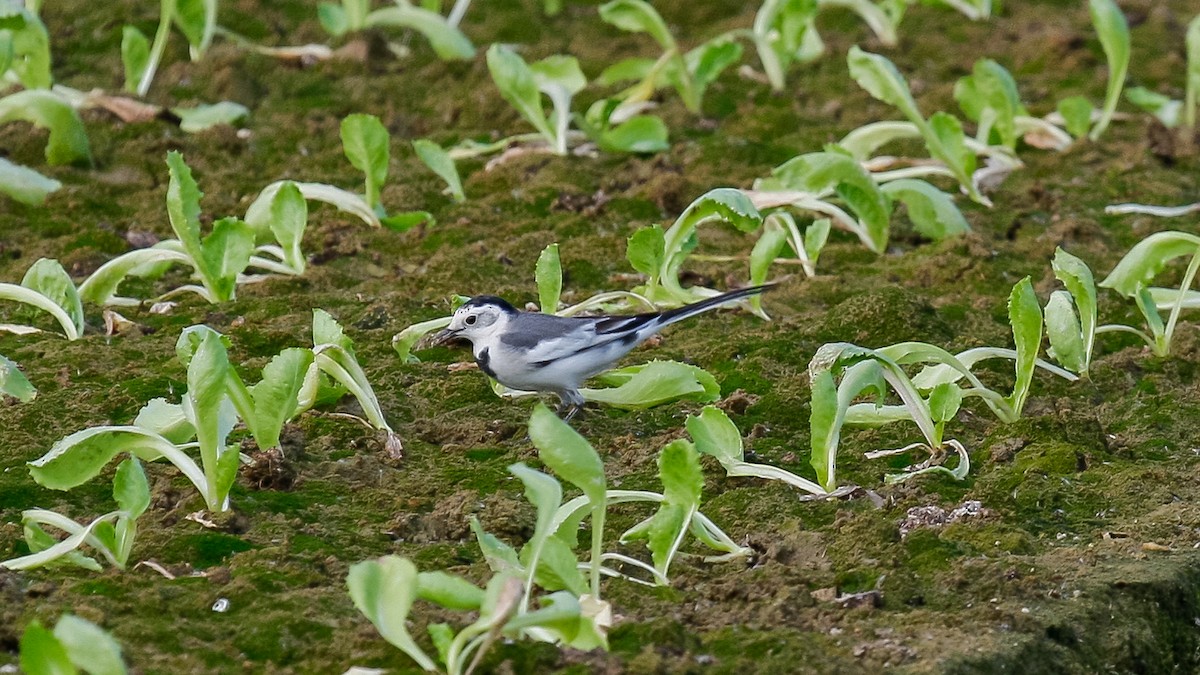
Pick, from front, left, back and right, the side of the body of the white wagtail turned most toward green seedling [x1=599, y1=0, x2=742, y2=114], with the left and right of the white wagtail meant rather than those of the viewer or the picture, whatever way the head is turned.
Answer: right

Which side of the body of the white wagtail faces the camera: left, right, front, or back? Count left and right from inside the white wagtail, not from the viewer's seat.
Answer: left

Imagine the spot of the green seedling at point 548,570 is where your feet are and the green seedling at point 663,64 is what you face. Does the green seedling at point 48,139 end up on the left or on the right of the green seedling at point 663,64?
left

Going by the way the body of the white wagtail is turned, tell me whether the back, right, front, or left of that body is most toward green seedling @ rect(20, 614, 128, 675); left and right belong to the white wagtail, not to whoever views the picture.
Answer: left

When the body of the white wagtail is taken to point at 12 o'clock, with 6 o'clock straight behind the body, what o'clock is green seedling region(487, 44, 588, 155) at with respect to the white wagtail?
The green seedling is roughly at 3 o'clock from the white wagtail.

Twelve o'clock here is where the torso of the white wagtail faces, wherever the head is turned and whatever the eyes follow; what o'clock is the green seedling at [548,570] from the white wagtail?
The green seedling is roughly at 9 o'clock from the white wagtail.

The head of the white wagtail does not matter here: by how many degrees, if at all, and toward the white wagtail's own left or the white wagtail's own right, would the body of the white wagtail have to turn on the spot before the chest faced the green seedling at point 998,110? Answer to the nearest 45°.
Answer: approximately 135° to the white wagtail's own right

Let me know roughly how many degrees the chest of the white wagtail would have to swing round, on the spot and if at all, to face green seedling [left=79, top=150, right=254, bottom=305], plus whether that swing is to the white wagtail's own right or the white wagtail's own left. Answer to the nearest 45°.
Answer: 0° — it already faces it

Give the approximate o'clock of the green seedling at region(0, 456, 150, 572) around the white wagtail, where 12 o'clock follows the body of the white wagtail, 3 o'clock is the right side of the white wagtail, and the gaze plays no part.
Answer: The green seedling is roughly at 10 o'clock from the white wagtail.

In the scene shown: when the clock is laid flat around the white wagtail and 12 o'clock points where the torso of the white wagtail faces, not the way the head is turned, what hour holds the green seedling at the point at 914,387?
The green seedling is roughly at 7 o'clock from the white wagtail.

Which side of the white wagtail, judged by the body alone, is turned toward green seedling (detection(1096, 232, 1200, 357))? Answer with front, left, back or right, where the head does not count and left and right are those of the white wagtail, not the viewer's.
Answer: back
